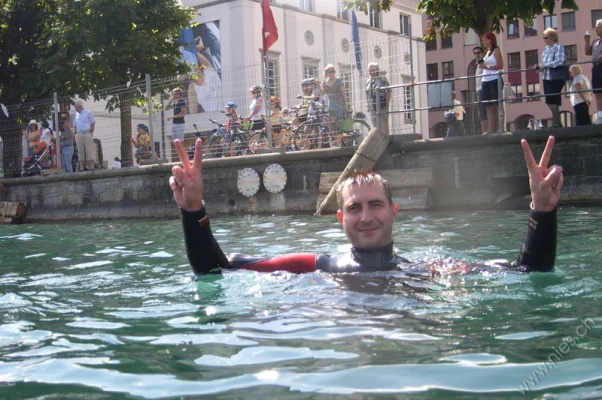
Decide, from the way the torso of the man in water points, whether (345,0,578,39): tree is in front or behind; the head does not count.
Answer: behind

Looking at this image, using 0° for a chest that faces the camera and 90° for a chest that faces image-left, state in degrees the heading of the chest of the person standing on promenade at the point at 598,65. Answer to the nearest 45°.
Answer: approximately 45°

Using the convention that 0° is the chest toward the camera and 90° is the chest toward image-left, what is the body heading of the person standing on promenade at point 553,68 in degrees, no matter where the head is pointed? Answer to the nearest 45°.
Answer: approximately 45°

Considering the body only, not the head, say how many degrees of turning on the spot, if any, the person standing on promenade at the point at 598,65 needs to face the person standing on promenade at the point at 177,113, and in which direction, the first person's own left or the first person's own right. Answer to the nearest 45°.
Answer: approximately 45° to the first person's own right

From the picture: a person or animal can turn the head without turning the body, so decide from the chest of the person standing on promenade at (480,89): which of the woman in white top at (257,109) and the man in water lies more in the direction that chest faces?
the man in water

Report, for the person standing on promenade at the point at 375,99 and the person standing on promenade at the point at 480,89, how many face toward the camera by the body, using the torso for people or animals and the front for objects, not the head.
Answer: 2

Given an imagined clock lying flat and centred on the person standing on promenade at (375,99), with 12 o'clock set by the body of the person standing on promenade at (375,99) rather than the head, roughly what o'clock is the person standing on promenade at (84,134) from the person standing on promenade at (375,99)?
the person standing on promenade at (84,134) is roughly at 4 o'clock from the person standing on promenade at (375,99).

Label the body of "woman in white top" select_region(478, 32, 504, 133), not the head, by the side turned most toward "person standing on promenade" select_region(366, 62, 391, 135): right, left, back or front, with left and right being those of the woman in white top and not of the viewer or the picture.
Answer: right
